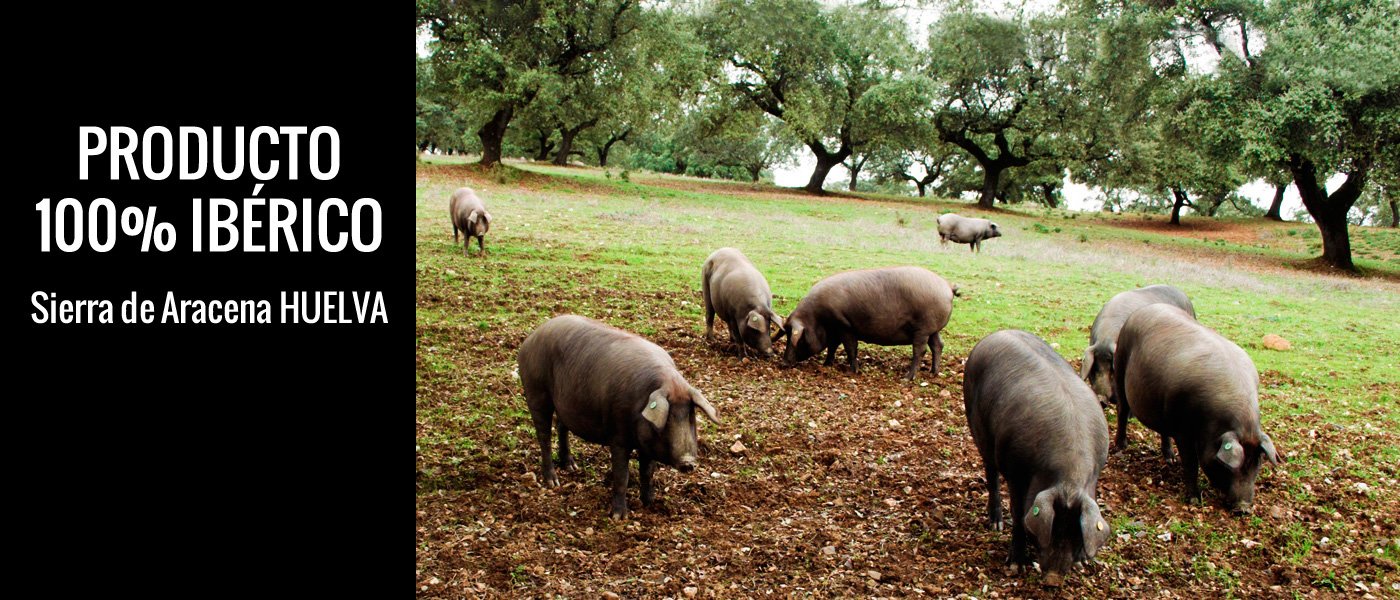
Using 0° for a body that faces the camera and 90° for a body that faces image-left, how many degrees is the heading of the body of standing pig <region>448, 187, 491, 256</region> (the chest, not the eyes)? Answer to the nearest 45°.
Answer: approximately 315°

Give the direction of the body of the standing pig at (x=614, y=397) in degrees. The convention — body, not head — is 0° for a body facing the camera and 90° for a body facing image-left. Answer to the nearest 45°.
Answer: approximately 315°

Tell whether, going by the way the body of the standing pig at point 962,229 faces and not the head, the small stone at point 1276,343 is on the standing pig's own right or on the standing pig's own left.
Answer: on the standing pig's own right

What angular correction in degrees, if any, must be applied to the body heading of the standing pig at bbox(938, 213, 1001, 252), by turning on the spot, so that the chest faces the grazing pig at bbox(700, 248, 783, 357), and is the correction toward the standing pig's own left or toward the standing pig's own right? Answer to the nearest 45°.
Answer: approximately 90° to the standing pig's own right

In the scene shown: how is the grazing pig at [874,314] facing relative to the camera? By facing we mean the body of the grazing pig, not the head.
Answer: to the viewer's left

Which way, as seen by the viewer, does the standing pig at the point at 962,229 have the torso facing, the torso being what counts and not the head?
to the viewer's right

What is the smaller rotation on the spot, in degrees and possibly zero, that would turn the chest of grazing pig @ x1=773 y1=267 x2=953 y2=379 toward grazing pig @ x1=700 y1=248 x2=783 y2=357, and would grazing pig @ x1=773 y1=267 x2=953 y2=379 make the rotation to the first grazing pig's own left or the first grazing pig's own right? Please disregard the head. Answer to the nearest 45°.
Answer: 0° — it already faces it

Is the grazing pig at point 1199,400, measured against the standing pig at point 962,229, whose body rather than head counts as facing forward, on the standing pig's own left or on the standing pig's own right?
on the standing pig's own right
